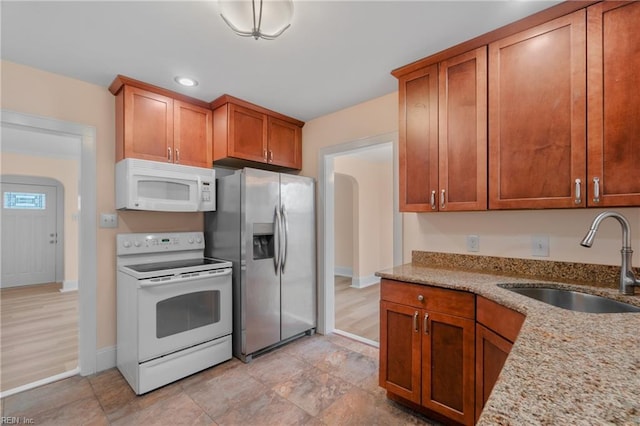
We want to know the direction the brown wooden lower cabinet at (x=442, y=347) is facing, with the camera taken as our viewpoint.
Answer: facing the viewer and to the left of the viewer

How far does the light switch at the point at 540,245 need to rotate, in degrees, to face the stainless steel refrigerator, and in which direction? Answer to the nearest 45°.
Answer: approximately 90° to its right

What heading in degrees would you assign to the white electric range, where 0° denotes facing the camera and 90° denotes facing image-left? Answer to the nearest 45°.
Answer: approximately 315°

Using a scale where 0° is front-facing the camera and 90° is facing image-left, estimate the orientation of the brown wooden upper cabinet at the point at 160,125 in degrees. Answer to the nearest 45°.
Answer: approximately 315°

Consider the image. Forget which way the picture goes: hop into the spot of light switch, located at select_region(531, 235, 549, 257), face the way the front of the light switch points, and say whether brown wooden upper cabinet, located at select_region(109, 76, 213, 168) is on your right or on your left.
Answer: on your right

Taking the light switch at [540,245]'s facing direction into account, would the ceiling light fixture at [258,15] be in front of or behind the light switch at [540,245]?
in front

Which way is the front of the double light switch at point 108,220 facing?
toward the camera

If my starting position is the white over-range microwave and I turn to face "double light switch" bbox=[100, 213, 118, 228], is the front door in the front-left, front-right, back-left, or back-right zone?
front-right

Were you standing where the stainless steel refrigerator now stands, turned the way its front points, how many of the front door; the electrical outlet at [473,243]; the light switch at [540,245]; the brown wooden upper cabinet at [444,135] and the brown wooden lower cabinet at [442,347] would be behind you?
1

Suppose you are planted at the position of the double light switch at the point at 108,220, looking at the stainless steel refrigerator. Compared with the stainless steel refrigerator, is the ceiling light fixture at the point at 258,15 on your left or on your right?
right

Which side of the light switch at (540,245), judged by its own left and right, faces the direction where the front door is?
right

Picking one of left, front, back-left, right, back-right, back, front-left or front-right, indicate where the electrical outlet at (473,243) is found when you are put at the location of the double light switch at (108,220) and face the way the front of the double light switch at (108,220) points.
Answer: front-left
